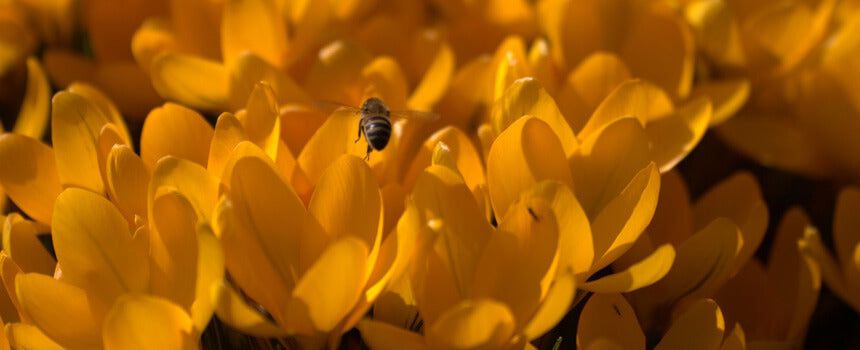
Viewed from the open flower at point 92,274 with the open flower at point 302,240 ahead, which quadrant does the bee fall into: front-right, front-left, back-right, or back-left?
front-left

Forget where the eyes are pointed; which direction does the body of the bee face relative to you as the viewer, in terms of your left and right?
facing away from the viewer

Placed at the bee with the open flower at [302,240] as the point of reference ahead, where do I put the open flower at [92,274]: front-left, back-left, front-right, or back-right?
front-right

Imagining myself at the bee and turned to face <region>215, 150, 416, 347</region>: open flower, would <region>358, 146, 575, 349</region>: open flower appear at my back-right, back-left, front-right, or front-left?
front-left
